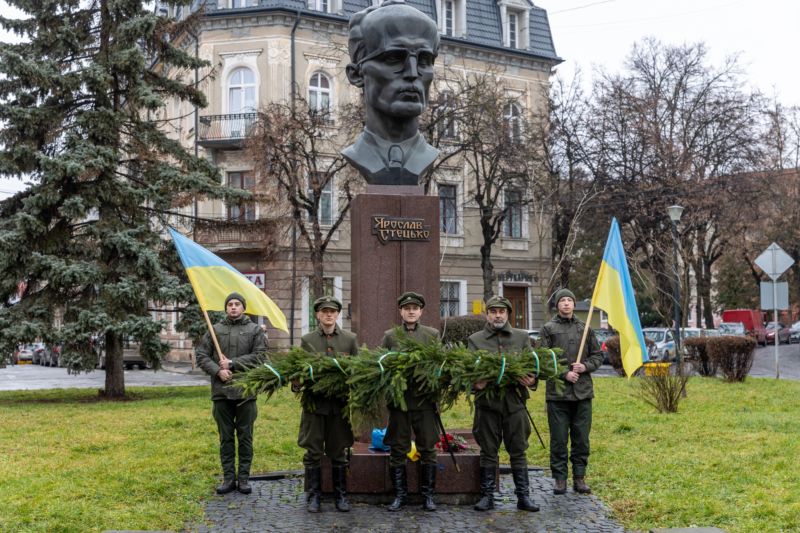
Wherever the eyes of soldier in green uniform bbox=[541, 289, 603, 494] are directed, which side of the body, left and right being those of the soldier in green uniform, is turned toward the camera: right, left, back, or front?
front

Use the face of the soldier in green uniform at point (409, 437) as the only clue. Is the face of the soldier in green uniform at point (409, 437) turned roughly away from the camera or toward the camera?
toward the camera

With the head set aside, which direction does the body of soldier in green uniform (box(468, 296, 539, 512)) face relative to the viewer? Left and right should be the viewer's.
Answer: facing the viewer

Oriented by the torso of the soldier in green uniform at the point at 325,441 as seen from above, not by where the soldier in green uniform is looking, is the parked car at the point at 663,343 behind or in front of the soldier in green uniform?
behind

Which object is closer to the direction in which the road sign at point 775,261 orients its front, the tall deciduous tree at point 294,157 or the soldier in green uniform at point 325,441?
the tall deciduous tree

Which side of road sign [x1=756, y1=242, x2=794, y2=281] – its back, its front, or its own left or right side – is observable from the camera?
back

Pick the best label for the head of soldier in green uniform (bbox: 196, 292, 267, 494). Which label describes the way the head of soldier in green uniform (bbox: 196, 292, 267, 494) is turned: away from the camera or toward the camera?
toward the camera

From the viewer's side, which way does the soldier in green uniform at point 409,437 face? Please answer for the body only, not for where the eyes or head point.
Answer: toward the camera

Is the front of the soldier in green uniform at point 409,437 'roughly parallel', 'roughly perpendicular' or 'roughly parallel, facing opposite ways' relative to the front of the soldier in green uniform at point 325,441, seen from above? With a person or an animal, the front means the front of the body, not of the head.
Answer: roughly parallel

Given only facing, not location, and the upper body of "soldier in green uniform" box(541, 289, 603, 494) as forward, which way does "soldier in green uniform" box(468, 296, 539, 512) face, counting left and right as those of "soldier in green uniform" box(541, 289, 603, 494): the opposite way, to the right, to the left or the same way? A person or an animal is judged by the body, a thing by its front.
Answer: the same way
